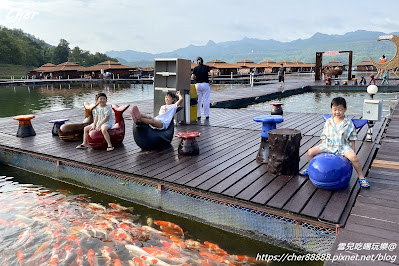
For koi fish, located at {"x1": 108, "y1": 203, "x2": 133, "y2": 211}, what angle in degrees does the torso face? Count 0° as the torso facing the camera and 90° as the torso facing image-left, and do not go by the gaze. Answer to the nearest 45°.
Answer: approximately 90°

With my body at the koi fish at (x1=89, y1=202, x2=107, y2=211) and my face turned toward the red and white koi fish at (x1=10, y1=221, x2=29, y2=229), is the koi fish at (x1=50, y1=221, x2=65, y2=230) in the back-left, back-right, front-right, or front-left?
front-left

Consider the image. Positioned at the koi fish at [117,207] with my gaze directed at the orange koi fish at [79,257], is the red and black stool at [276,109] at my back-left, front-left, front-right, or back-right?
back-left

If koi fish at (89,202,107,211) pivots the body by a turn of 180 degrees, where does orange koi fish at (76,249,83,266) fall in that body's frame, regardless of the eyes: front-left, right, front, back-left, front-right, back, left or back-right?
right

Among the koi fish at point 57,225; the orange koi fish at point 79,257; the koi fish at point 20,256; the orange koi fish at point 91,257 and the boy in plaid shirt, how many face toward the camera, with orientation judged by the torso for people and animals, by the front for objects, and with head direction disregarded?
1

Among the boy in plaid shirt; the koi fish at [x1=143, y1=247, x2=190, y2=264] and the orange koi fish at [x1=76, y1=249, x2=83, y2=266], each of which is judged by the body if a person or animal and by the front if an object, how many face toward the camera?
1

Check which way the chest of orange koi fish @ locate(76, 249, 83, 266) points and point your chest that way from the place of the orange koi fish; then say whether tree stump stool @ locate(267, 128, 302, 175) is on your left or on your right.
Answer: on your right

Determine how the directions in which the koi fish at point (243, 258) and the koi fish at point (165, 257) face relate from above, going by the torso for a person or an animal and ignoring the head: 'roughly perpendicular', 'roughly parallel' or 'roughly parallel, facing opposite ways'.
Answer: roughly parallel
